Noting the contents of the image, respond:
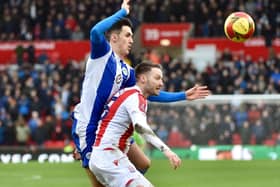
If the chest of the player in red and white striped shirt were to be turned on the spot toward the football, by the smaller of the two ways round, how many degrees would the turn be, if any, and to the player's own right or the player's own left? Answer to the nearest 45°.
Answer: approximately 45° to the player's own left

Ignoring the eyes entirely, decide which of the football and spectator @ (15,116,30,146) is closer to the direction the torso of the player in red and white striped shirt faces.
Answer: the football
